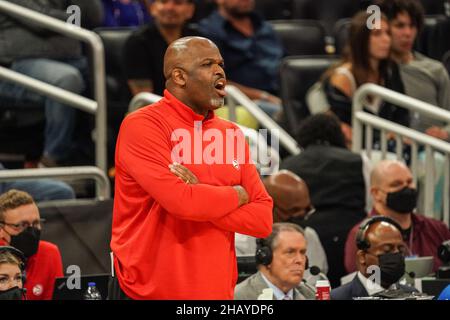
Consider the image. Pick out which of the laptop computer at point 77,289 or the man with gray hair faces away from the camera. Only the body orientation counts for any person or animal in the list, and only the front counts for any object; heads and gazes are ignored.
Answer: the laptop computer

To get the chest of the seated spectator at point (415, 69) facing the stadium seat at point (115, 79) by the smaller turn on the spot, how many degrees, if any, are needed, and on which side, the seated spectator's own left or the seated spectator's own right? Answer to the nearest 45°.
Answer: approximately 45° to the seated spectator's own right

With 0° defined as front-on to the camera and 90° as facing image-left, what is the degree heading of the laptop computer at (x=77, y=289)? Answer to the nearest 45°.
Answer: approximately 180°

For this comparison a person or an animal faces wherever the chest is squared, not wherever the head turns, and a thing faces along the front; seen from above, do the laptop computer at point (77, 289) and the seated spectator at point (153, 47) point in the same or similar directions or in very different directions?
very different directions

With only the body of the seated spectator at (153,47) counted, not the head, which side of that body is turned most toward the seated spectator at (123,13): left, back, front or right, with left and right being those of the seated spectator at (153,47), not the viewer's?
back
